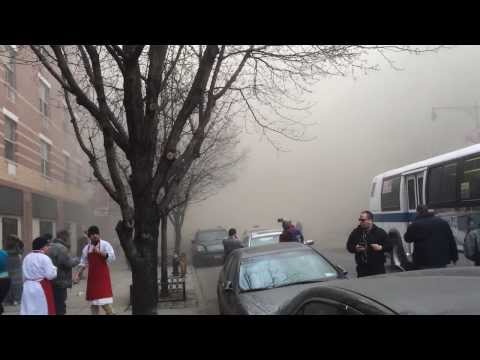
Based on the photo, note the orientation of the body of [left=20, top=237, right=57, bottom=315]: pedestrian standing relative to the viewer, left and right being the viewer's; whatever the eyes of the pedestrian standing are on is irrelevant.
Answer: facing away from the viewer and to the right of the viewer

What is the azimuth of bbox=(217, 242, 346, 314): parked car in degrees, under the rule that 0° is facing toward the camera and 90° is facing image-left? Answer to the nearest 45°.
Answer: approximately 315°

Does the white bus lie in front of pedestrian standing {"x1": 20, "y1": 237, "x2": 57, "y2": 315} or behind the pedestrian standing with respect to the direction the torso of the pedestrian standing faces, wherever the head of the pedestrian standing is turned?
in front

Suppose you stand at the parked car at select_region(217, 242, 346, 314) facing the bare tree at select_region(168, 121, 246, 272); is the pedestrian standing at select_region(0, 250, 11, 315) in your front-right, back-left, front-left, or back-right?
front-left

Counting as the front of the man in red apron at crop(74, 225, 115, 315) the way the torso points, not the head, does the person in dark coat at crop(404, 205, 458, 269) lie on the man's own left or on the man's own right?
on the man's own left

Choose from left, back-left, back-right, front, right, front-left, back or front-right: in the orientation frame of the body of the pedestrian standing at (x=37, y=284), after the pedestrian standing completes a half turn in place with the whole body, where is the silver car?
back

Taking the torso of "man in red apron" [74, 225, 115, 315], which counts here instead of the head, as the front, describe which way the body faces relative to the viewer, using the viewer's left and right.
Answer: facing the viewer

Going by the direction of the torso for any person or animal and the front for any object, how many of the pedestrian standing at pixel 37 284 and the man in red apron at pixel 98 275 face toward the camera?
1
